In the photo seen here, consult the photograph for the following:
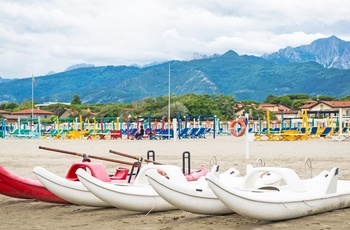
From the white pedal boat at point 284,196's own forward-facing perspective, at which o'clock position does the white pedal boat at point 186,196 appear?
the white pedal boat at point 186,196 is roughly at 1 o'clock from the white pedal boat at point 284,196.

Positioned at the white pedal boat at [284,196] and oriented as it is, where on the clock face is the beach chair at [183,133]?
The beach chair is roughly at 4 o'clock from the white pedal boat.

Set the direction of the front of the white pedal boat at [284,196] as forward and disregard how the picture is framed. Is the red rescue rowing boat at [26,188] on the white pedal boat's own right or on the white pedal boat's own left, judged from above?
on the white pedal boat's own right

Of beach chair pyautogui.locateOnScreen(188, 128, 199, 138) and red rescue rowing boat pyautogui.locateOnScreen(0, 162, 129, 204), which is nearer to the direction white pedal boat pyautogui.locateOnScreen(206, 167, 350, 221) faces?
the red rescue rowing boat

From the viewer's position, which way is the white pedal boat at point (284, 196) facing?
facing the viewer and to the left of the viewer

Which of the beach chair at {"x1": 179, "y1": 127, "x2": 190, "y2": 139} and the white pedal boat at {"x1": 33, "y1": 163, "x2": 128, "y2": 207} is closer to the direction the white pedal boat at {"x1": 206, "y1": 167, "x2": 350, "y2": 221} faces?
the white pedal boat

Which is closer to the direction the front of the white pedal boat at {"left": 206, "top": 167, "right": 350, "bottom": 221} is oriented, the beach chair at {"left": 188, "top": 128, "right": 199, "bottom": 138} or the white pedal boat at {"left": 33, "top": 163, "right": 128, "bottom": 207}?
the white pedal boat

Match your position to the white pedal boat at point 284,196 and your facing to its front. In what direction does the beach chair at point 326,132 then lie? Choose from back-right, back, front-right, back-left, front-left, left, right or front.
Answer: back-right

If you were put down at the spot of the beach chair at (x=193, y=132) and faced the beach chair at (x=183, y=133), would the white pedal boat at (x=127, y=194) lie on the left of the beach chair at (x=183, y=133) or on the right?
left
